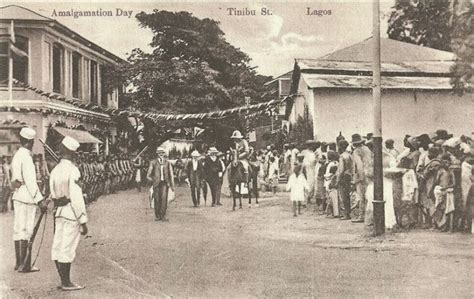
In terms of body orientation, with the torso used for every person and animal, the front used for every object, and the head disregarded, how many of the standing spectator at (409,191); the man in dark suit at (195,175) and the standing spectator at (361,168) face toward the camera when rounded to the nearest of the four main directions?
1

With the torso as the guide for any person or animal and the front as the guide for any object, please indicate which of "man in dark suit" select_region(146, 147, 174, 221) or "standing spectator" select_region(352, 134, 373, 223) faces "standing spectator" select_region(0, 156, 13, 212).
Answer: "standing spectator" select_region(352, 134, 373, 223)

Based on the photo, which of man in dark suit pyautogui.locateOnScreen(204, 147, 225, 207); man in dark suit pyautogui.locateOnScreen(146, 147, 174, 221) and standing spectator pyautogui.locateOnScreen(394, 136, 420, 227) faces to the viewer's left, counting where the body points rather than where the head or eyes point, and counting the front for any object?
the standing spectator

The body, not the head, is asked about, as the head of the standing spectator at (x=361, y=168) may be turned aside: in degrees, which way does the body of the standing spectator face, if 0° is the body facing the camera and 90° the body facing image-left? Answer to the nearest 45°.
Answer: approximately 90°

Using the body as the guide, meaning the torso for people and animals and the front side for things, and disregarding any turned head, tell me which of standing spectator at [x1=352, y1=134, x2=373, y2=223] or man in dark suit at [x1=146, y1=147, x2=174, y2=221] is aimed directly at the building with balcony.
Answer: the standing spectator

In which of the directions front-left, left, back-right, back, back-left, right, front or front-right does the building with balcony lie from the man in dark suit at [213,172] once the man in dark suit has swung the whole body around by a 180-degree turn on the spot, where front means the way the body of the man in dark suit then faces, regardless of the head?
back-left

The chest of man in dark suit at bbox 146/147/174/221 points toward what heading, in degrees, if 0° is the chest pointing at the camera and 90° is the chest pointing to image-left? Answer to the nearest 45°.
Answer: approximately 0°

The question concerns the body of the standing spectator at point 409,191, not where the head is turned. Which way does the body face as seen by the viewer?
to the viewer's left

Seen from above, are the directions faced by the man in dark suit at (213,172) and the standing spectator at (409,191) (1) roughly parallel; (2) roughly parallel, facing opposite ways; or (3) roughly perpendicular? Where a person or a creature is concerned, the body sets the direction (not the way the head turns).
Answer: roughly perpendicular

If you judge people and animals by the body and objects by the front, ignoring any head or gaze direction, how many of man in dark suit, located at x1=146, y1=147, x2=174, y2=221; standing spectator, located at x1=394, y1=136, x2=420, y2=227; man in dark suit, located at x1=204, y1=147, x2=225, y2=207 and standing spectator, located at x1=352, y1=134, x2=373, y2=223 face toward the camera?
2

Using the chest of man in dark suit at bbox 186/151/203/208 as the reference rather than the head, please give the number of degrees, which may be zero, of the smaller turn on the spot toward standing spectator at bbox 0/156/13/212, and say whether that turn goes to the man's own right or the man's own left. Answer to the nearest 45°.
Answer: approximately 45° to the man's own right

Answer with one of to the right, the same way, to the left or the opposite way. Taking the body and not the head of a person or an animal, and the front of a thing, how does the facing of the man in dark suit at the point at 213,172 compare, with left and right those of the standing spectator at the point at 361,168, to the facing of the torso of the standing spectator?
to the left

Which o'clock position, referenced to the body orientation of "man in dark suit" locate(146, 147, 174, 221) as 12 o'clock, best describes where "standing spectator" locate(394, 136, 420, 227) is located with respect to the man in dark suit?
The standing spectator is roughly at 10 o'clock from the man in dark suit.

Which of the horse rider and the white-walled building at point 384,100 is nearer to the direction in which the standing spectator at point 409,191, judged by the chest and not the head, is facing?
the horse rider
